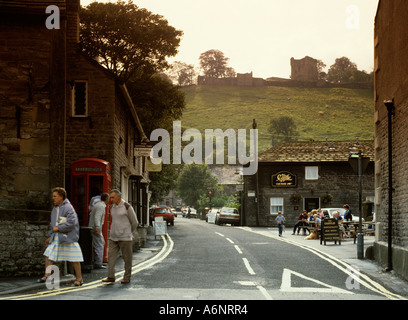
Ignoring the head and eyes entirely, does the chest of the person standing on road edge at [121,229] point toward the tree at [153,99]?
no

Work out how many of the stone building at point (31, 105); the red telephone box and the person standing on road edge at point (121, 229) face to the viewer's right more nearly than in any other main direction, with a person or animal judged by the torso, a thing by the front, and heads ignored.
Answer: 1

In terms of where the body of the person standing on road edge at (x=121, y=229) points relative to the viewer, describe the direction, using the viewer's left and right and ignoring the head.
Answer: facing the viewer and to the left of the viewer

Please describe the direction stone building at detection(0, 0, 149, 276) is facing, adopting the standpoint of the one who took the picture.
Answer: facing to the right of the viewer

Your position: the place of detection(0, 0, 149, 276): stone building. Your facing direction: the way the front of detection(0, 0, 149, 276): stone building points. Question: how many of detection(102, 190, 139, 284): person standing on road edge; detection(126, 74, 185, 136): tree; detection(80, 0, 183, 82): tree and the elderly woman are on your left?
2

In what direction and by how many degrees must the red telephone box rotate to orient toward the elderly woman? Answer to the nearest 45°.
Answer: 0° — it already faces them

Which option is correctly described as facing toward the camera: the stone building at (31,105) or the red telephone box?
the red telephone box

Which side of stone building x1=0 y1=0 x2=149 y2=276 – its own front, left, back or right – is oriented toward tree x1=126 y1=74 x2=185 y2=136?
left

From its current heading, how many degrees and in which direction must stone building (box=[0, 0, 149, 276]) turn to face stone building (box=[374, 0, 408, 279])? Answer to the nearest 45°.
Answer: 0° — it already faces it

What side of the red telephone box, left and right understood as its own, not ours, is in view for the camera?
front

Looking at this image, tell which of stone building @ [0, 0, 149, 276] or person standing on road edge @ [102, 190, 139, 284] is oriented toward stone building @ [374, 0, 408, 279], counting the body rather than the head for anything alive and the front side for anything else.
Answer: stone building @ [0, 0, 149, 276]

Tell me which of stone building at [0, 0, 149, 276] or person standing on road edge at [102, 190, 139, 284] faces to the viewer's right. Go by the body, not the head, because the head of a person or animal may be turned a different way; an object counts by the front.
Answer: the stone building
